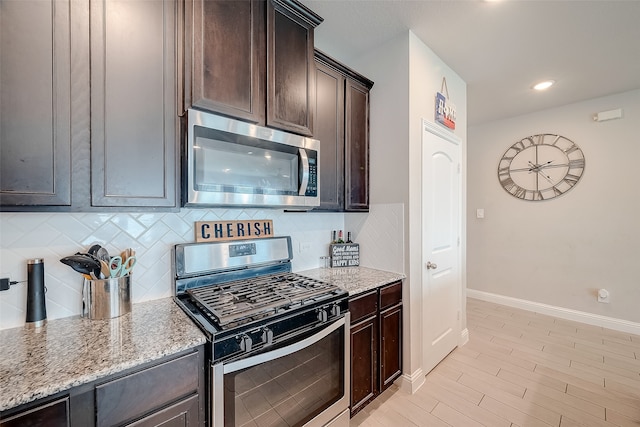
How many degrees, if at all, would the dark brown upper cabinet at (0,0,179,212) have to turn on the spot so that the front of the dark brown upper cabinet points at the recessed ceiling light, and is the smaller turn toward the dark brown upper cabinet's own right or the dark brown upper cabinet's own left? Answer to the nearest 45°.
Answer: approximately 90° to the dark brown upper cabinet's own left

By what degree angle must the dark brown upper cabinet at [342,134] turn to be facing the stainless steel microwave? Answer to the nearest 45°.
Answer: approximately 90° to its right

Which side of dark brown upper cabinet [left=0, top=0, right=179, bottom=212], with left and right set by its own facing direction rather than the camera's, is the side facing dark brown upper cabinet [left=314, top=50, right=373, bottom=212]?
left

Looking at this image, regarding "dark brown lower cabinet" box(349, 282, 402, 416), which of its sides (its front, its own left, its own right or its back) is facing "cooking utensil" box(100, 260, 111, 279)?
right

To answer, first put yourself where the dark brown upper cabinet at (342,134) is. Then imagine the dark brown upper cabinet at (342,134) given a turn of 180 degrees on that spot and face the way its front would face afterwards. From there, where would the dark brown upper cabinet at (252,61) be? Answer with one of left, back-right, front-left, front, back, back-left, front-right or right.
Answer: left

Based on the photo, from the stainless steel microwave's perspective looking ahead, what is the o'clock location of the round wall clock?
The round wall clock is roughly at 10 o'clock from the stainless steel microwave.

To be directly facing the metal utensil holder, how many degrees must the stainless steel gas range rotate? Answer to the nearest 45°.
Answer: approximately 135° to its right

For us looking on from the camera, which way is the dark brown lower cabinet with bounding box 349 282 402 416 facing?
facing the viewer and to the right of the viewer

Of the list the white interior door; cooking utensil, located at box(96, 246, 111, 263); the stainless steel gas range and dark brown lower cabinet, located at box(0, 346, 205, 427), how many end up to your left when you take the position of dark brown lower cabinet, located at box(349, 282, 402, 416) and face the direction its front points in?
1
